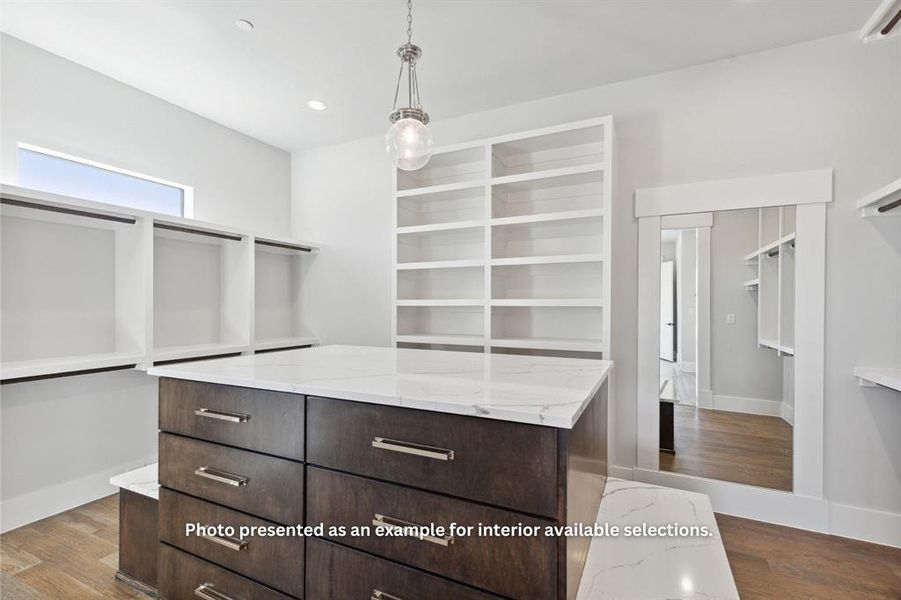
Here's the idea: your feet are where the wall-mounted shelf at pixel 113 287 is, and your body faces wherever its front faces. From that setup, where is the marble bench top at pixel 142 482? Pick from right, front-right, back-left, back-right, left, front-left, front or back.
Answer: front-right

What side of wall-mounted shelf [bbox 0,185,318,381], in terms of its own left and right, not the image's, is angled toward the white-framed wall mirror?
front

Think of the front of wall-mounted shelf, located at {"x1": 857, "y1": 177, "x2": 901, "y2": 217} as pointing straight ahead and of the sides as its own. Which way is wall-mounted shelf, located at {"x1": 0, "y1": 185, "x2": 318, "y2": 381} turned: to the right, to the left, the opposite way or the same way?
the opposite way

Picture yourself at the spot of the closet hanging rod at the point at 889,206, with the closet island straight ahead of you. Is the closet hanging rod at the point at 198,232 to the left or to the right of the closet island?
right

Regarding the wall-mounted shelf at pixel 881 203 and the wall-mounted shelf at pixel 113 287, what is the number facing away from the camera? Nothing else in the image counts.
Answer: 0

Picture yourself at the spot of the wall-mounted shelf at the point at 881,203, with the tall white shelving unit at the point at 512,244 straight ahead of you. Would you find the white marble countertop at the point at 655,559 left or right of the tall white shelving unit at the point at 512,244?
left

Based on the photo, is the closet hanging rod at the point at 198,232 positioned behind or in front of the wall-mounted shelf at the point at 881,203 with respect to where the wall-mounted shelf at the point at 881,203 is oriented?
in front

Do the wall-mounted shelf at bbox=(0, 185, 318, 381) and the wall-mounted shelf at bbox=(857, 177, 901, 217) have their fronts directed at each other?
yes

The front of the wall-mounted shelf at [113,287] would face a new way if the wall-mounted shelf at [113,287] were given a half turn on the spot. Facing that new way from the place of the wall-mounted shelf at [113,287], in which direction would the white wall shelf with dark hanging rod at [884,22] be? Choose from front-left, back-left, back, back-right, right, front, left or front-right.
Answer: back

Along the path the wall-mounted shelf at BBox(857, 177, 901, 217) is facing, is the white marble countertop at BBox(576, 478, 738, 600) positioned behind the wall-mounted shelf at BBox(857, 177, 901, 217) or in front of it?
in front

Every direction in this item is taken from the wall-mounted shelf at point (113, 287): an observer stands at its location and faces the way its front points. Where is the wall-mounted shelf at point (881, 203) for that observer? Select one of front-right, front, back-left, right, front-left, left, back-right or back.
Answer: front

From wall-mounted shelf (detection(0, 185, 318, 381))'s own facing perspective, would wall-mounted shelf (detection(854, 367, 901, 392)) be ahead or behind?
ahead

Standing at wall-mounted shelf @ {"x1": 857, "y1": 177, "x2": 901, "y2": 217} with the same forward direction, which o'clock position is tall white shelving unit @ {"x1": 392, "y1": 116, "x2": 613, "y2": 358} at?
The tall white shelving unit is roughly at 1 o'clock from the wall-mounted shelf.

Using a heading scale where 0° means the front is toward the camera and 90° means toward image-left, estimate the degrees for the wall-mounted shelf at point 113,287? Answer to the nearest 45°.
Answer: approximately 315°
